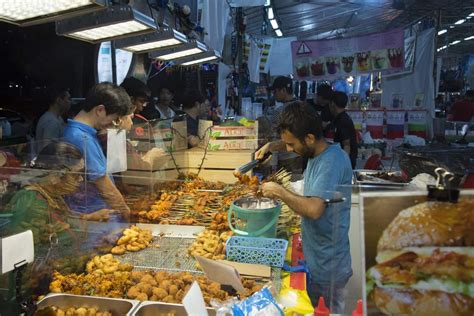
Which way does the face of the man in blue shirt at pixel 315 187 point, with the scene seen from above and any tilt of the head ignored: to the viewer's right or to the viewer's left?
to the viewer's left

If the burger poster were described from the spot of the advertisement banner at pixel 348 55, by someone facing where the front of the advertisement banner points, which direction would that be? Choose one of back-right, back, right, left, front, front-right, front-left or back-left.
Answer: front

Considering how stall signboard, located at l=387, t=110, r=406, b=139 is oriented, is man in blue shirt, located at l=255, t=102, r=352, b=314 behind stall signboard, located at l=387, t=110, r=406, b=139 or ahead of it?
ahead

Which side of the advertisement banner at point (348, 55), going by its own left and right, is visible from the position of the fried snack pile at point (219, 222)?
front

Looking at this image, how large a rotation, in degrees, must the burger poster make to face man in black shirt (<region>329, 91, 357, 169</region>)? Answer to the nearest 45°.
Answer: approximately 180°

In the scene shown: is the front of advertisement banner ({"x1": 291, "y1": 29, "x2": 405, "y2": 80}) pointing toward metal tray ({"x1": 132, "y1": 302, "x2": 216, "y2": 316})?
yes

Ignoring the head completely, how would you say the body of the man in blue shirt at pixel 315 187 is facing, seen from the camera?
to the viewer's left

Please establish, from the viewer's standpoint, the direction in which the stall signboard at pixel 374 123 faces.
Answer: facing the viewer

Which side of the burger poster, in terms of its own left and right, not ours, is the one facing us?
front

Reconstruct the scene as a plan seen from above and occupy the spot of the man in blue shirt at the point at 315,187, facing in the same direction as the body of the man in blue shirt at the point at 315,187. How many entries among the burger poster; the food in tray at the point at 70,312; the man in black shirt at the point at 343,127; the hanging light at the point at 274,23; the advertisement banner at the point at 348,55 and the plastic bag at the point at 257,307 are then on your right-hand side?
3

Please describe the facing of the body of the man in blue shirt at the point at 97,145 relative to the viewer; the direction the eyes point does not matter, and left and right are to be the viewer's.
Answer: facing to the right of the viewer

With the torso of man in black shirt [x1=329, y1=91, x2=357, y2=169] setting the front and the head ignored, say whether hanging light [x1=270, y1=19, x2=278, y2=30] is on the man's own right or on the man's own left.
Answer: on the man's own right
